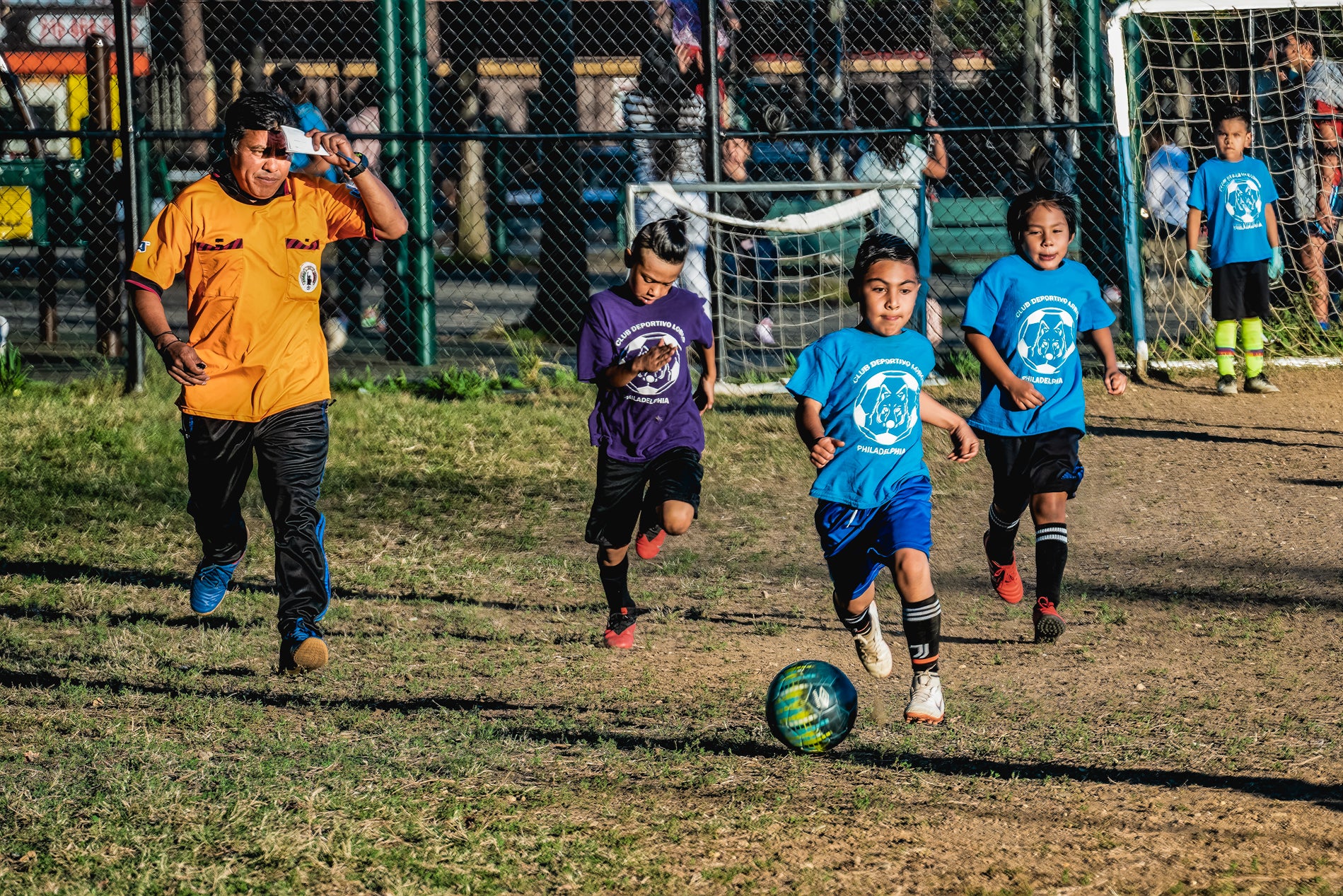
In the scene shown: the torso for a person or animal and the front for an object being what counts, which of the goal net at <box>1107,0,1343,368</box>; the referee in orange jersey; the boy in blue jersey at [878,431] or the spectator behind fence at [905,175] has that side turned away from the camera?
the spectator behind fence

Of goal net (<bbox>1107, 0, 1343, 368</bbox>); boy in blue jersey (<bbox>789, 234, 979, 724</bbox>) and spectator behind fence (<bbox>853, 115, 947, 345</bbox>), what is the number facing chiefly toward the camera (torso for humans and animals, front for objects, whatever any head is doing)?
2

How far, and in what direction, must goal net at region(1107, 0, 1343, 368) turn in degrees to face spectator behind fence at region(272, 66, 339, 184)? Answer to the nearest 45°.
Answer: approximately 90° to its right

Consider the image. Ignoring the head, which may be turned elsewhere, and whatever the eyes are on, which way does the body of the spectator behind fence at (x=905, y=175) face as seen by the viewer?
away from the camera

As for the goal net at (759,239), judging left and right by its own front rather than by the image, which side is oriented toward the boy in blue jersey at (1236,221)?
left

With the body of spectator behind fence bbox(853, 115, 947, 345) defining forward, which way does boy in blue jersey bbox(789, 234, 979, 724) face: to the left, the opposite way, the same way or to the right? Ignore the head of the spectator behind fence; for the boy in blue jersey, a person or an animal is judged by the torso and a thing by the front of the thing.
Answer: the opposite way

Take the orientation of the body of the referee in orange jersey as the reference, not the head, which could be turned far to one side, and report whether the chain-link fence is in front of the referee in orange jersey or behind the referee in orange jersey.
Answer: behind
